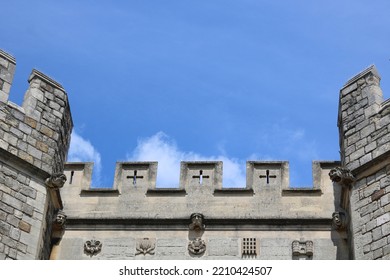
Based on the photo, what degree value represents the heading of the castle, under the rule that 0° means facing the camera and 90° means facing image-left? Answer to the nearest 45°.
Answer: approximately 0°
